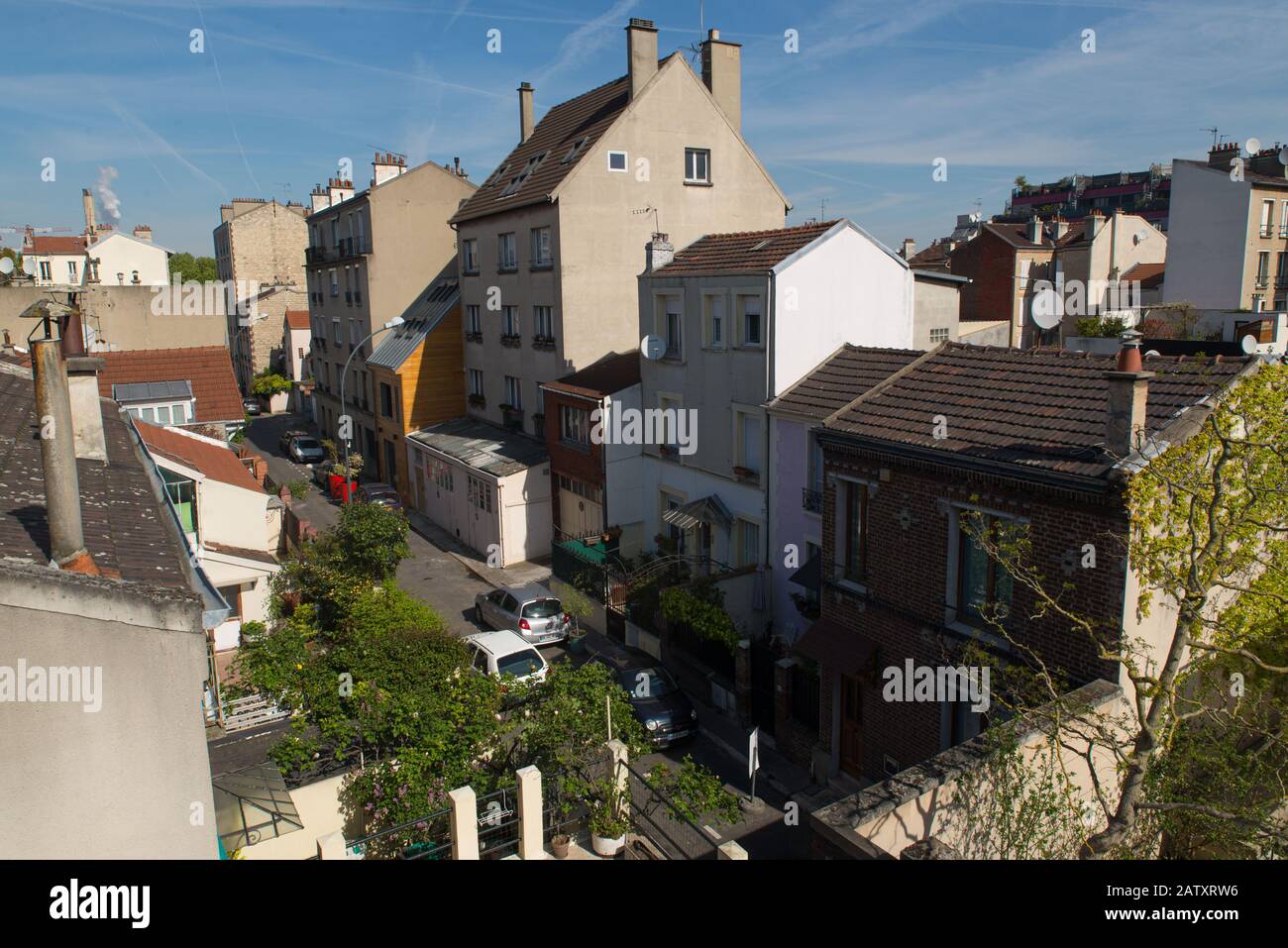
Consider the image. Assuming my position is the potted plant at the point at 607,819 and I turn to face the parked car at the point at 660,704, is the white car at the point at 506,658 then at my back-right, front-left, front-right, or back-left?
front-left

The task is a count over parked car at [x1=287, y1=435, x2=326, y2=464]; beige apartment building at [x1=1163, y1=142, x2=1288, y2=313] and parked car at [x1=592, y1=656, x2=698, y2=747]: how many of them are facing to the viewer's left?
0

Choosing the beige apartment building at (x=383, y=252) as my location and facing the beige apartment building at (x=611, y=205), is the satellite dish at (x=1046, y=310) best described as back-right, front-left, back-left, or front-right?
front-left

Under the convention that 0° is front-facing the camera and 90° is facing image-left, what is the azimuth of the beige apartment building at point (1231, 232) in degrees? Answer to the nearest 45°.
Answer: approximately 315°

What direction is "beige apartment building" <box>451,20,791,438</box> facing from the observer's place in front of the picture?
facing the viewer and to the left of the viewer

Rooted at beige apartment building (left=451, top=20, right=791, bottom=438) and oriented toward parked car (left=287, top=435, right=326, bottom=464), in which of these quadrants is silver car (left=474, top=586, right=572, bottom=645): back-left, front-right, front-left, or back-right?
back-left
